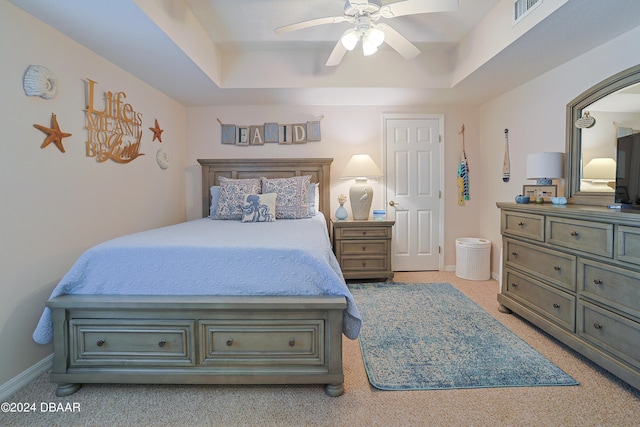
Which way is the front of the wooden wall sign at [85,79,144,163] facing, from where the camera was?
facing the viewer and to the right of the viewer

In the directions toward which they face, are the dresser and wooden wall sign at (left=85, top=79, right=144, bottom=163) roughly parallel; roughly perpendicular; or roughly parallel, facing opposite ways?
roughly parallel, facing opposite ways

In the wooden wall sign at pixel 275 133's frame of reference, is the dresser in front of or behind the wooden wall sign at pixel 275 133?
in front

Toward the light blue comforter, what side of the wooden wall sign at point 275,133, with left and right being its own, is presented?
front

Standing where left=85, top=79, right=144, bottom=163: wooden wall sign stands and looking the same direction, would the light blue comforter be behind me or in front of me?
in front

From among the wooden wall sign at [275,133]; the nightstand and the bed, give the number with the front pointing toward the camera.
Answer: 3

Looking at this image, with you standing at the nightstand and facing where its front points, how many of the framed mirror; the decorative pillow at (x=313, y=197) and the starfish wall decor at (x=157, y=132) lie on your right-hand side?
2

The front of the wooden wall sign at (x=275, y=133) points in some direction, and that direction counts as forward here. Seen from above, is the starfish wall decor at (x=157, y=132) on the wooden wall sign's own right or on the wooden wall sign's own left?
on the wooden wall sign's own right

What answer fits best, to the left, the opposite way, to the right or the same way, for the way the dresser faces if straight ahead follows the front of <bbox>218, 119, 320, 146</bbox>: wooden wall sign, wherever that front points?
to the right

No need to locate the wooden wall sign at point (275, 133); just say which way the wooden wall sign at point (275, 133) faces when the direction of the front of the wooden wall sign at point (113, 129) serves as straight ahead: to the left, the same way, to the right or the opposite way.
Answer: to the right

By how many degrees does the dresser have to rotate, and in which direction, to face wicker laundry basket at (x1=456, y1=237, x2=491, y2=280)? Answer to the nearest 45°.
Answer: approximately 90° to its right

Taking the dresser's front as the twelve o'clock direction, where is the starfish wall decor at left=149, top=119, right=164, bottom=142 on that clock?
The starfish wall decor is roughly at 1 o'clock from the dresser.

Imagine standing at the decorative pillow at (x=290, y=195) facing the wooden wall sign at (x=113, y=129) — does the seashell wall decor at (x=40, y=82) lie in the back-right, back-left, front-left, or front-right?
front-left

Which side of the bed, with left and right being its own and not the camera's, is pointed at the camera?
front

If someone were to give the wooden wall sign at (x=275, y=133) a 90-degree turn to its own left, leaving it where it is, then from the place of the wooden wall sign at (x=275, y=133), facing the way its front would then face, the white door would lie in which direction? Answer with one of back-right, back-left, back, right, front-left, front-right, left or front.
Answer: front

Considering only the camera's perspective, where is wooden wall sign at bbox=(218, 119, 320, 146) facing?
facing the viewer
